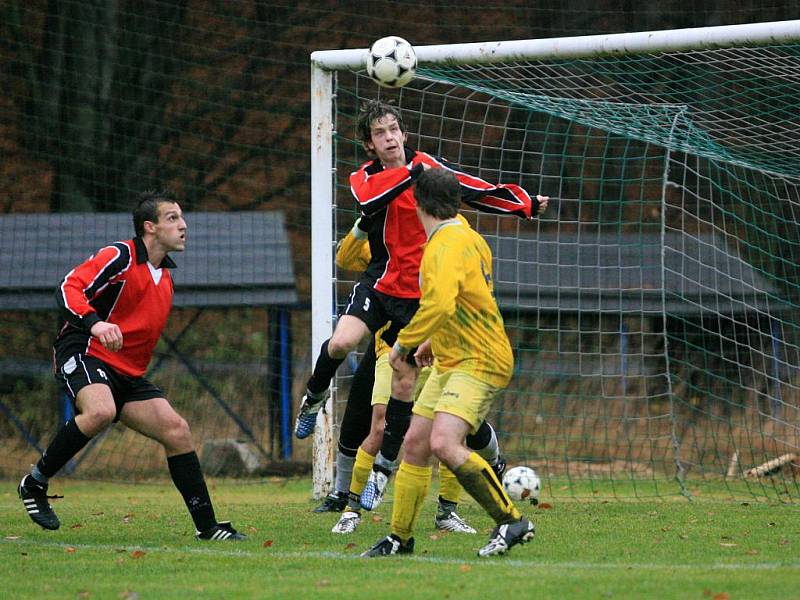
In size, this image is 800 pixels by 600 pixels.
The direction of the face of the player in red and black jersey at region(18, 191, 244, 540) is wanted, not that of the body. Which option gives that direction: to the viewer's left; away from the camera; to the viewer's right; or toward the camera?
to the viewer's right

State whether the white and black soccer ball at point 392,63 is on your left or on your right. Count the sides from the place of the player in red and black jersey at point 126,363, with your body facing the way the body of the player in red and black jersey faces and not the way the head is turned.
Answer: on your left

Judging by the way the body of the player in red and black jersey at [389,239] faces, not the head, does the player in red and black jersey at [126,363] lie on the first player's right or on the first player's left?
on the first player's right

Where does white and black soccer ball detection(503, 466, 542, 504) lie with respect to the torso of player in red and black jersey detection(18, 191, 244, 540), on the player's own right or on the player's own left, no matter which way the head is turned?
on the player's own left

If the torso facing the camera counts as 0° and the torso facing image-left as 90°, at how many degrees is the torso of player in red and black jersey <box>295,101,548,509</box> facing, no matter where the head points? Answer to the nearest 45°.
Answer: approximately 315°

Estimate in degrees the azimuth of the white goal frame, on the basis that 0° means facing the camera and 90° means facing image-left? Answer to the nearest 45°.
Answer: approximately 0°
